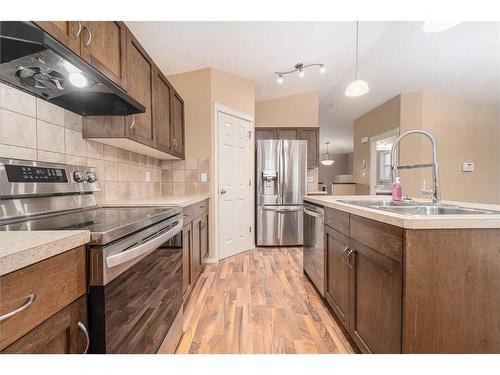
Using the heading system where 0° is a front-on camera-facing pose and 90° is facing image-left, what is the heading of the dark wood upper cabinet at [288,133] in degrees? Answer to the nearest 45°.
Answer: approximately 0°

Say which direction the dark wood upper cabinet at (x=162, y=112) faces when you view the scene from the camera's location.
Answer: facing to the right of the viewer

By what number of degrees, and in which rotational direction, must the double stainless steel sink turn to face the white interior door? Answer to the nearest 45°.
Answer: approximately 45° to its right

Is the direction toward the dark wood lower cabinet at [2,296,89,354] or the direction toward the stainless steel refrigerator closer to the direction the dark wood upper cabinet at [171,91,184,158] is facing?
the stainless steel refrigerator

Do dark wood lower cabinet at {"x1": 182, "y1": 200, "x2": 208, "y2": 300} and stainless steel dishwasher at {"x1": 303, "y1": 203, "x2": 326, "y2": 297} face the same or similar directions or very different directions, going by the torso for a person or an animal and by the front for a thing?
very different directions

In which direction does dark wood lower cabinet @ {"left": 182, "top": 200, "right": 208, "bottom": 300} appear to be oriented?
to the viewer's right

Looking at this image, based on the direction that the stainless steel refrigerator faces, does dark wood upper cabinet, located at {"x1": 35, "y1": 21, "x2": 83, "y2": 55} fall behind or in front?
in front

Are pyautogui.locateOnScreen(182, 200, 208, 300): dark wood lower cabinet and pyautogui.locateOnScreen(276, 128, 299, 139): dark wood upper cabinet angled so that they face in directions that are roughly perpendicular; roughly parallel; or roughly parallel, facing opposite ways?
roughly perpendicular

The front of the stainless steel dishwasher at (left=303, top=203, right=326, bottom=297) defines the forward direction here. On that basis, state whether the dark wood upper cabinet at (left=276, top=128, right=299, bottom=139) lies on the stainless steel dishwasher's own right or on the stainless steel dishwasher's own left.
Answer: on the stainless steel dishwasher's own right

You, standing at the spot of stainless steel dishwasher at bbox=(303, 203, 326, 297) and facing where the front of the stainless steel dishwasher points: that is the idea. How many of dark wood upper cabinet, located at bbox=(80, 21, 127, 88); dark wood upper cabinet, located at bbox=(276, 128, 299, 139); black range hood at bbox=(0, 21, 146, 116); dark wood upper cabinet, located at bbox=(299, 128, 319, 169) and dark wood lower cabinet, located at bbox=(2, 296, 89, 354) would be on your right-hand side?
2

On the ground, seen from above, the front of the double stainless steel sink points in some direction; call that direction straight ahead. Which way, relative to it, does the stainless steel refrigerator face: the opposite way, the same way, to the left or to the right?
to the left

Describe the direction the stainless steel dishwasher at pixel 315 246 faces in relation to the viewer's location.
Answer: facing to the left of the viewer
